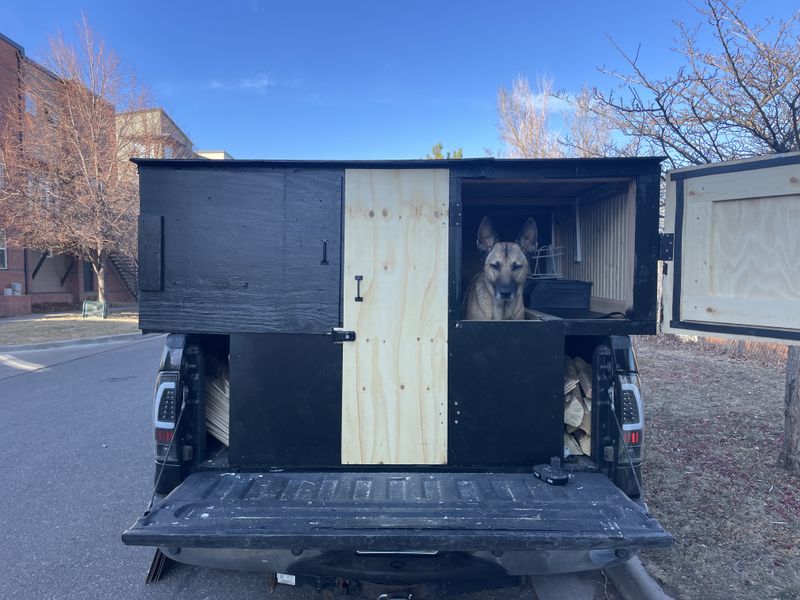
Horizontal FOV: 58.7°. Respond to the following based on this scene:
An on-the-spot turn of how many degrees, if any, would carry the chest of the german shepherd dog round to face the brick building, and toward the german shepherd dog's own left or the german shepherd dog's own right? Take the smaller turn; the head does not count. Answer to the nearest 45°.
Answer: approximately 135° to the german shepherd dog's own right

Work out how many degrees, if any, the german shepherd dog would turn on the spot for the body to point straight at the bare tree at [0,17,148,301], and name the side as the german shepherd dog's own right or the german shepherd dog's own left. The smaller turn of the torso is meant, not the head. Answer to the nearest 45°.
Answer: approximately 135° to the german shepherd dog's own right

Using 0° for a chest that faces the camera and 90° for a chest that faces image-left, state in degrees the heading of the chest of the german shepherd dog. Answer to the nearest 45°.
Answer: approximately 0°

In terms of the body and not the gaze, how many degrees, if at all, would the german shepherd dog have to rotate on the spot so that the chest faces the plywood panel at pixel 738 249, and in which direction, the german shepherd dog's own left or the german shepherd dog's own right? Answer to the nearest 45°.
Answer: approximately 45° to the german shepherd dog's own left

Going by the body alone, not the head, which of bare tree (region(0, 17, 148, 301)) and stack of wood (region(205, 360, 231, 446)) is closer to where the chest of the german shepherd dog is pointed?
the stack of wood

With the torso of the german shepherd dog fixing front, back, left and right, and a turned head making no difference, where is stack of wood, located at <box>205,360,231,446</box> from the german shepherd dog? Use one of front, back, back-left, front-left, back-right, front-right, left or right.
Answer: front-right
